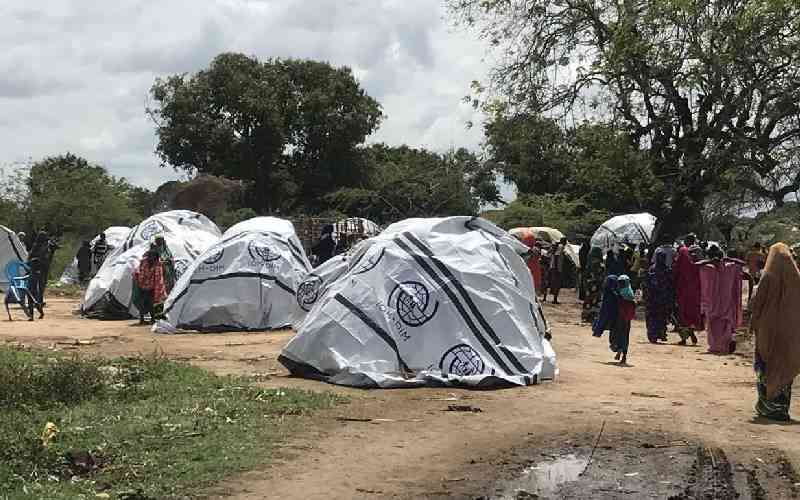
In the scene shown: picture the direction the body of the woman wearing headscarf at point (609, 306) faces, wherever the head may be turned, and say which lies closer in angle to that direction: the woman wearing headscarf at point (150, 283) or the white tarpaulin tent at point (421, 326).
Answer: the woman wearing headscarf

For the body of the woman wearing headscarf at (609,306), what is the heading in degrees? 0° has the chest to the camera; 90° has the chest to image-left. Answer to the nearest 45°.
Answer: approximately 180°

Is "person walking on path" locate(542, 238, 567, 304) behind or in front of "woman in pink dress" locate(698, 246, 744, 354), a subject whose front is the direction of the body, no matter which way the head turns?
in front

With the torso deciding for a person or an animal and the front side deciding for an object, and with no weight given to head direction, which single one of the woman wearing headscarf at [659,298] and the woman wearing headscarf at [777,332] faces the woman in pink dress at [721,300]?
the woman wearing headscarf at [777,332]

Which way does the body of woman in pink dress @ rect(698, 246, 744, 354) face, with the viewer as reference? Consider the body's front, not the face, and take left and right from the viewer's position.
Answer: facing away from the viewer

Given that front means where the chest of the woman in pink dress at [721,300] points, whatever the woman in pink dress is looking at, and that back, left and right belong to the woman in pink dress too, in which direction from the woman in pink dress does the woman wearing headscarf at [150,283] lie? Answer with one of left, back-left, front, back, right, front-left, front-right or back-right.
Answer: left

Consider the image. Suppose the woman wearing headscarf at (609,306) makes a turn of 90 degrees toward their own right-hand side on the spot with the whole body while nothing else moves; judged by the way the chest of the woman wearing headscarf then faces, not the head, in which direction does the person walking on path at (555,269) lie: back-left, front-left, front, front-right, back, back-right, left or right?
left

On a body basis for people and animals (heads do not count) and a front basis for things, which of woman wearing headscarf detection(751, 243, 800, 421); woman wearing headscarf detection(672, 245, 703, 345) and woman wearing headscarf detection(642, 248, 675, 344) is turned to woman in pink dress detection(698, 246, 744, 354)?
woman wearing headscarf detection(751, 243, 800, 421)
